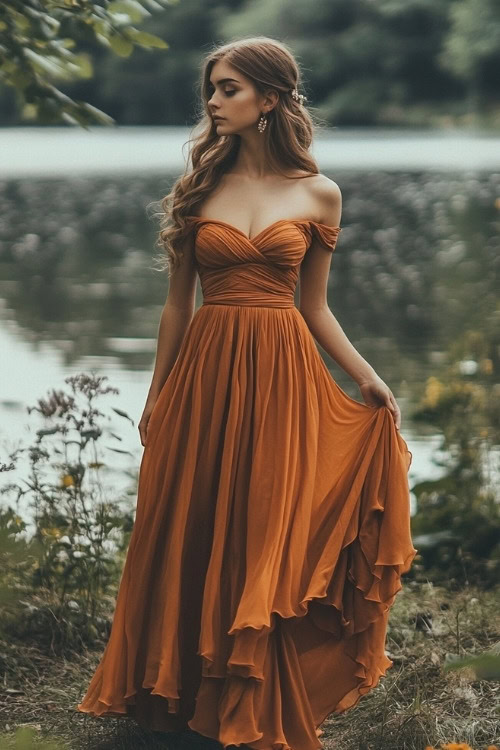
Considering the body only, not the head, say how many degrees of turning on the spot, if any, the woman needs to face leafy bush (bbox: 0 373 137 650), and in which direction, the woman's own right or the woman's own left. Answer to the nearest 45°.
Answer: approximately 135° to the woman's own right

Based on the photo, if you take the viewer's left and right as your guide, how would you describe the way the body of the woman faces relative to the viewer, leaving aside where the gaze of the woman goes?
facing the viewer

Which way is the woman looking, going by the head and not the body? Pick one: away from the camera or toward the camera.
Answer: toward the camera
